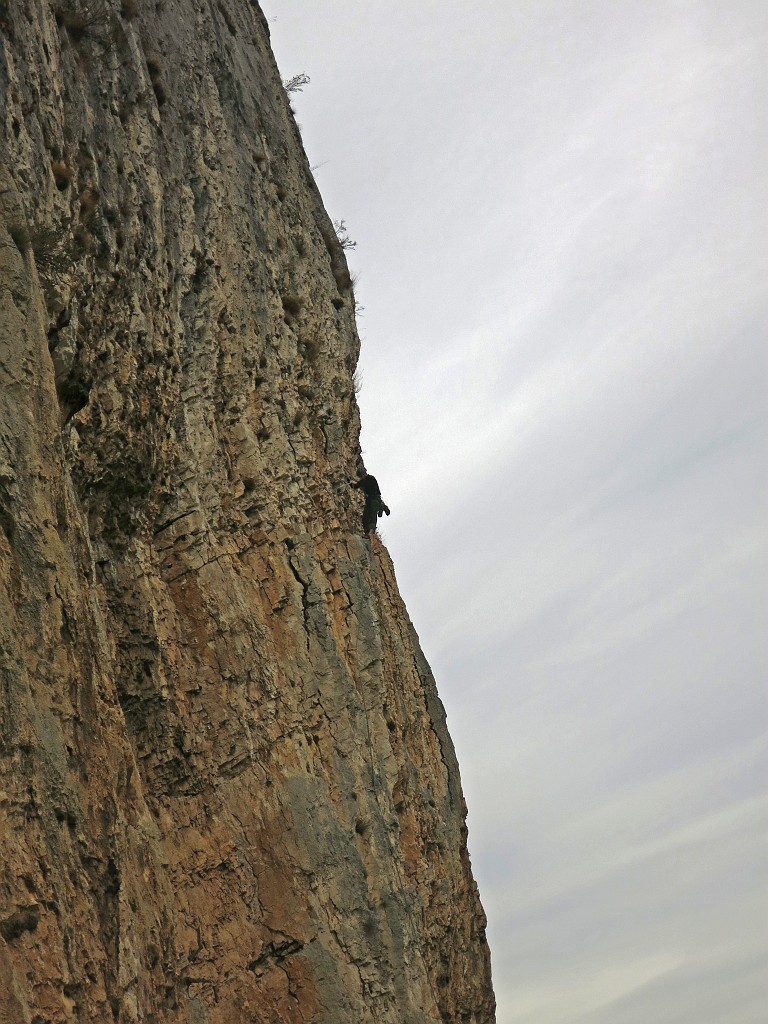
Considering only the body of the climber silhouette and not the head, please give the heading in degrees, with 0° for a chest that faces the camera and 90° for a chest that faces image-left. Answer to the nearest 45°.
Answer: approximately 90°
